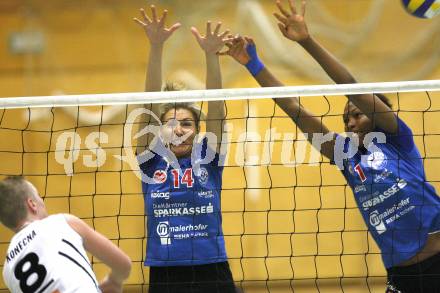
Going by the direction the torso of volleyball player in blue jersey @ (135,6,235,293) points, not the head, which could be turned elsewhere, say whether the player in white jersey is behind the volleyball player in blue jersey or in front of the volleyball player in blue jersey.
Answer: in front

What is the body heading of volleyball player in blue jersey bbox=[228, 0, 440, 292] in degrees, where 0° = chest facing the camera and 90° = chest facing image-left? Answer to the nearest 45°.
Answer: approximately 45°

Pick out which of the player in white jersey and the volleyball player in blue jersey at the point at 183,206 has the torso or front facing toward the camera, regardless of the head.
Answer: the volleyball player in blue jersey

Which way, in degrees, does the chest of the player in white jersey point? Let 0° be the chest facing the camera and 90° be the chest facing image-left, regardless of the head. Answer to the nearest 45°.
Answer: approximately 225°

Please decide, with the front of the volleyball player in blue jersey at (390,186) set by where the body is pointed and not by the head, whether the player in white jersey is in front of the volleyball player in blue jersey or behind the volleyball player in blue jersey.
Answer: in front

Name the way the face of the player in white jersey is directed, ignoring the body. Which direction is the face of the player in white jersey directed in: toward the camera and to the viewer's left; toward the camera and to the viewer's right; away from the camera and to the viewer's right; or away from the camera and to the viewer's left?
away from the camera and to the viewer's right

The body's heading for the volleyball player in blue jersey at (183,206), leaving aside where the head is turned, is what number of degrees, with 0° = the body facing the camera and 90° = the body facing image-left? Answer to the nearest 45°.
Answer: approximately 0°

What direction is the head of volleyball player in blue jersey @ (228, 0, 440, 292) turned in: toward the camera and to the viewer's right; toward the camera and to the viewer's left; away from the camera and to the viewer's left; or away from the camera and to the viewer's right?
toward the camera and to the viewer's left

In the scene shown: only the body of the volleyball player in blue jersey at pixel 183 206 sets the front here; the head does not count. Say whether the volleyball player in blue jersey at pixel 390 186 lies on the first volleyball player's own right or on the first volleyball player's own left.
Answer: on the first volleyball player's own left

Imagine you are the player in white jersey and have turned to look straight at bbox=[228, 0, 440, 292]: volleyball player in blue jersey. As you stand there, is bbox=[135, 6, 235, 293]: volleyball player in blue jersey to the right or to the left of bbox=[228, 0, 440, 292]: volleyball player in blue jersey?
left

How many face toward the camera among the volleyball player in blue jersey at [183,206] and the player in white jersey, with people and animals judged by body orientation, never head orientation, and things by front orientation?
1

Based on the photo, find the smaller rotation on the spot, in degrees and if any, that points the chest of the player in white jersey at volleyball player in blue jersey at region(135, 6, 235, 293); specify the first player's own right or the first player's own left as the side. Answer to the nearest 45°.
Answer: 0° — they already face them
